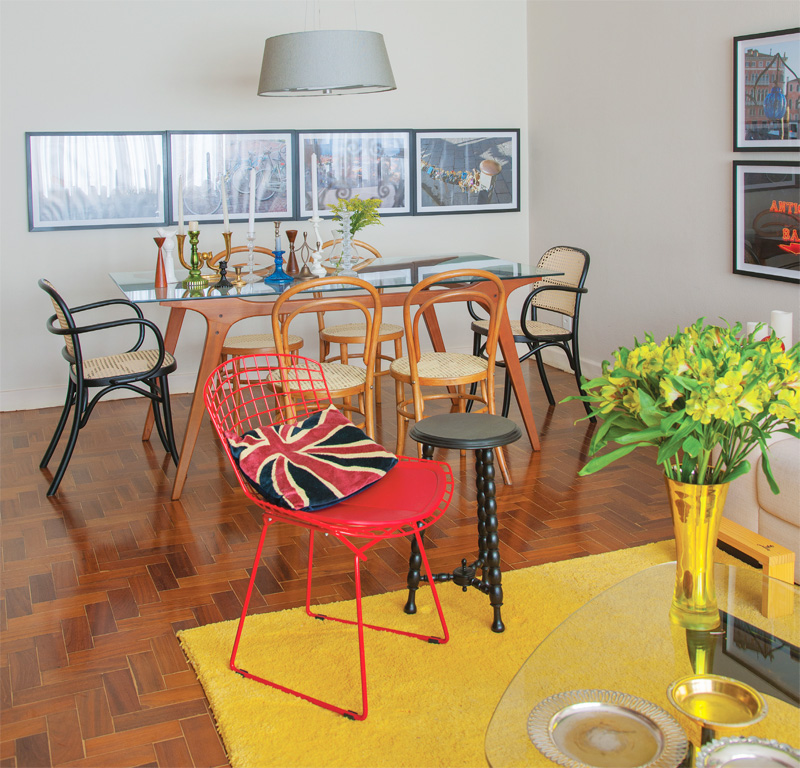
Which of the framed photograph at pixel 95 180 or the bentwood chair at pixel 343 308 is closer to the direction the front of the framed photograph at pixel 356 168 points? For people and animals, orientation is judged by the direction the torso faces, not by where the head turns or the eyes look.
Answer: the bentwood chair

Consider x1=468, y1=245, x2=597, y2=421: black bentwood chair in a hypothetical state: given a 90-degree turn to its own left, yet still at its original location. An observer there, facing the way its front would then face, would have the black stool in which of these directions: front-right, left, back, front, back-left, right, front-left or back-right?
front-right

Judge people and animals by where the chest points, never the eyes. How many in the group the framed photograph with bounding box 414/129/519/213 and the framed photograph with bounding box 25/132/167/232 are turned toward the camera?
2

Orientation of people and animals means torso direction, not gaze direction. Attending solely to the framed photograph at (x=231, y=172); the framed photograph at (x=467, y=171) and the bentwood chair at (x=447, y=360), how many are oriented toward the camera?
2

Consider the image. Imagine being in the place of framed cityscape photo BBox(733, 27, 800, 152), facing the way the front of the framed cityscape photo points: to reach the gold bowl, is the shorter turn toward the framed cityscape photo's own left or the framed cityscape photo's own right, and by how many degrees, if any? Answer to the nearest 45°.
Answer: approximately 45° to the framed cityscape photo's own left

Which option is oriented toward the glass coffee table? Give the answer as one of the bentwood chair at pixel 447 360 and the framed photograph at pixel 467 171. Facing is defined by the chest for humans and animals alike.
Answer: the framed photograph

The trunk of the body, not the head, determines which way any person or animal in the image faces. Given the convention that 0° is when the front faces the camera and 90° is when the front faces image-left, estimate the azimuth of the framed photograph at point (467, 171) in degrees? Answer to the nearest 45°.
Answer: approximately 0°

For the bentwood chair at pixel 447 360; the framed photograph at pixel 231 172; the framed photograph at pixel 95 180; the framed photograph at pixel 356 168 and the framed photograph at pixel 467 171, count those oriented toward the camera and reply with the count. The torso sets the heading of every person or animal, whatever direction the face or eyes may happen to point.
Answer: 4

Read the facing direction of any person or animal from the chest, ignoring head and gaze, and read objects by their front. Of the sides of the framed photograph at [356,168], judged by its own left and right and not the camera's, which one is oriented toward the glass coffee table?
front

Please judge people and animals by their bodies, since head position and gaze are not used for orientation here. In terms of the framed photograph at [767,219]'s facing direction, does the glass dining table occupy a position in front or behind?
in front

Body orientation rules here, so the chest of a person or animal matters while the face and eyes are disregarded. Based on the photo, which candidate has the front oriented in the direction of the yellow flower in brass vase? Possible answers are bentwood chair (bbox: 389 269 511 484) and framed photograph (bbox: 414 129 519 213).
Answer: the framed photograph
